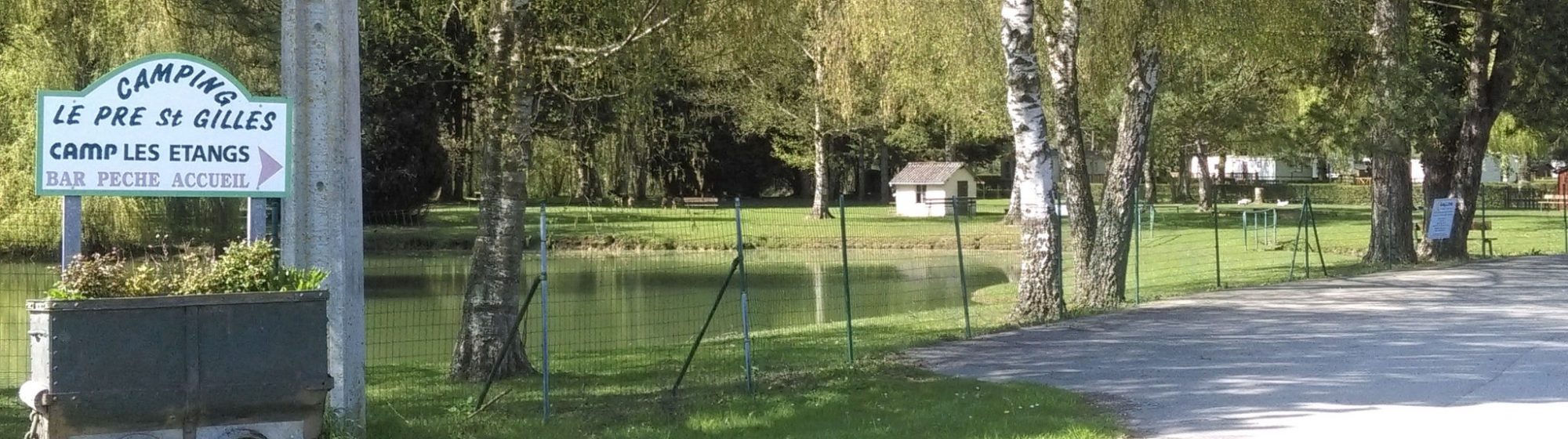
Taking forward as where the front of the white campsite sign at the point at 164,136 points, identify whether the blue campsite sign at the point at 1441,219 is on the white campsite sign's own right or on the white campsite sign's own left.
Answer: on the white campsite sign's own left

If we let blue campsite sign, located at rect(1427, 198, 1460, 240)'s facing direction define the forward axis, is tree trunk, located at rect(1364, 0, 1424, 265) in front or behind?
in front

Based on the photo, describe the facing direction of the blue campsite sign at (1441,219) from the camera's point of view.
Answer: facing the viewer

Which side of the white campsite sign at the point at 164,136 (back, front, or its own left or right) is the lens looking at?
front

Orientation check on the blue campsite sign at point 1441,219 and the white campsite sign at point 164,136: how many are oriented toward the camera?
2

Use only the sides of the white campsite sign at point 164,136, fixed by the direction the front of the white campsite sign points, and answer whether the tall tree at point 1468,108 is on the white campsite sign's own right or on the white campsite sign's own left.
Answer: on the white campsite sign's own left

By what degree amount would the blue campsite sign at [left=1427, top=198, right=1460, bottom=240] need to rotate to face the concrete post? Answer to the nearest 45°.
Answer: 0° — it already faces it

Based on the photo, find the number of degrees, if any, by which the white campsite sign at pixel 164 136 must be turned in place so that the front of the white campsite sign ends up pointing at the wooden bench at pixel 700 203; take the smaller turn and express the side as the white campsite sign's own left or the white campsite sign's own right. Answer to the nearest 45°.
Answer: approximately 135° to the white campsite sign's own left

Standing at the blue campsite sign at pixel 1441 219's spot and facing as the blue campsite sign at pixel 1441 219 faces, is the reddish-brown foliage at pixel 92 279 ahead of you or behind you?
ahead
